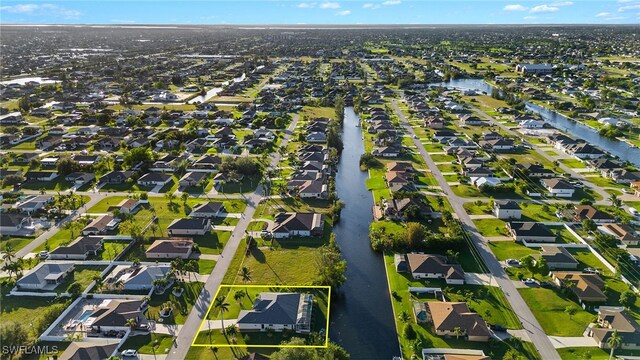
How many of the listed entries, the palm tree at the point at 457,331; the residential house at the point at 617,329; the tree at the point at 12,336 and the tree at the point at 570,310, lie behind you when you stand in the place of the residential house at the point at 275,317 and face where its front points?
3

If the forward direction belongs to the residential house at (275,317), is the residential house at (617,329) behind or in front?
behind

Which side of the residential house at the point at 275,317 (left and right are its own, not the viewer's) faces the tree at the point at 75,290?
front

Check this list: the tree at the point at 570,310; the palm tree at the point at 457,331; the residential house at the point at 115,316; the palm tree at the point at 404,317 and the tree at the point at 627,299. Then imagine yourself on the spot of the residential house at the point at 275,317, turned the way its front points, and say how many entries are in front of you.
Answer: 1

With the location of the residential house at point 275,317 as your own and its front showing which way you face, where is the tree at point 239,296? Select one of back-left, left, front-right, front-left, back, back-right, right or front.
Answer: front-right

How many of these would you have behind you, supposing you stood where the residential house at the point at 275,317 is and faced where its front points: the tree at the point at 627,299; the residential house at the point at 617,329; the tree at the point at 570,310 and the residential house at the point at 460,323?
4

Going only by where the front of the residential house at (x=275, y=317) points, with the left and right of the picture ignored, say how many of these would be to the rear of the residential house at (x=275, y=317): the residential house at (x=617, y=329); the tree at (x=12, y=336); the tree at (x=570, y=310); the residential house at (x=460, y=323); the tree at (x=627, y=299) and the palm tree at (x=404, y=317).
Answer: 5

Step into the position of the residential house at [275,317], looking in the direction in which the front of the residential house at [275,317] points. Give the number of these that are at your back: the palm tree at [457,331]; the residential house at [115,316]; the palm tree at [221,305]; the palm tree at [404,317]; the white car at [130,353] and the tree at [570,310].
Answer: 3

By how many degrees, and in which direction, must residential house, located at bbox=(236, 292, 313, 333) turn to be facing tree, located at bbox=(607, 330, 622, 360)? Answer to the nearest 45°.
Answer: approximately 180°

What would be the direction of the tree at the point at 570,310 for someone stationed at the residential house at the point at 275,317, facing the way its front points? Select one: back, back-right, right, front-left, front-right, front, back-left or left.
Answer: back

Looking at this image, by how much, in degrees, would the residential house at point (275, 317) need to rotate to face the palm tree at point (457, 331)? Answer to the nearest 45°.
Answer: approximately 180°

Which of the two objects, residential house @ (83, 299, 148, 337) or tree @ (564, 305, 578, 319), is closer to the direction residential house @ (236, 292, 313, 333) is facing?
the residential house

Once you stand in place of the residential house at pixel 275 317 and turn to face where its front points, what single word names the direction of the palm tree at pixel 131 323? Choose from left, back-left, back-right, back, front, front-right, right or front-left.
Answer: front

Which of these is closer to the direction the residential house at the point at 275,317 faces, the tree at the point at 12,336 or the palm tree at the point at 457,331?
the tree

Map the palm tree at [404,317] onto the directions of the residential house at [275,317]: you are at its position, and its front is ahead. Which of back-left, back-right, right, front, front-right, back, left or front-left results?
back

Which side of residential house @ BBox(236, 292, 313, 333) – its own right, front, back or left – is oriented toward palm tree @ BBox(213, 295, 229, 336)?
front

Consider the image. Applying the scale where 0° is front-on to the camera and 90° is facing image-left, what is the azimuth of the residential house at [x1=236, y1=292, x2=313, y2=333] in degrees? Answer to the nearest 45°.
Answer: approximately 90°

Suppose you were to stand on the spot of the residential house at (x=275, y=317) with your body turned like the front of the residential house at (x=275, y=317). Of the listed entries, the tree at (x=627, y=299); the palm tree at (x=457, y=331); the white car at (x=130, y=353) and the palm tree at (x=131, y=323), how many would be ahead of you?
2

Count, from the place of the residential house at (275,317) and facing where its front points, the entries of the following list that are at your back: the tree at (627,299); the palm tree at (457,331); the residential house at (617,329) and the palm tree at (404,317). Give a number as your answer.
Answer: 4

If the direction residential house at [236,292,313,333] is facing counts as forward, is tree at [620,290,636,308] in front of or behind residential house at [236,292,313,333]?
behind
